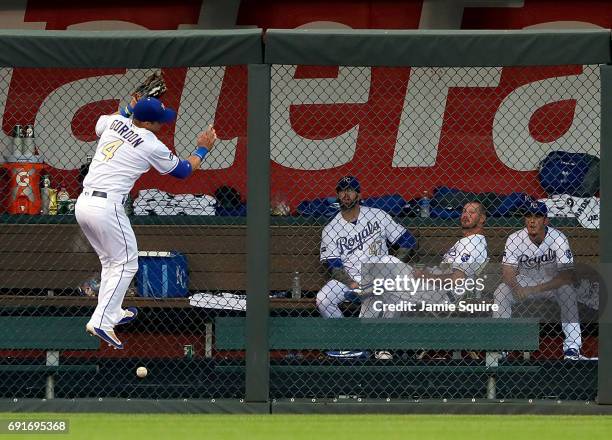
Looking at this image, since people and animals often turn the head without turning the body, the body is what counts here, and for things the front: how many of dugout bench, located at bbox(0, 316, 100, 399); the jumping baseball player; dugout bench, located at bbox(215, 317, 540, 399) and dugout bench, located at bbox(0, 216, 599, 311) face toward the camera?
3

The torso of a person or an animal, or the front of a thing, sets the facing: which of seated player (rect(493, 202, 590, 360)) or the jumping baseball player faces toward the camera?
the seated player

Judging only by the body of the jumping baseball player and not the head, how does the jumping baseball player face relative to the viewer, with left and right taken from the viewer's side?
facing away from the viewer and to the right of the viewer

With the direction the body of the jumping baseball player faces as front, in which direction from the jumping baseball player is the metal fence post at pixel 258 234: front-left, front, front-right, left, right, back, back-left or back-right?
front-right

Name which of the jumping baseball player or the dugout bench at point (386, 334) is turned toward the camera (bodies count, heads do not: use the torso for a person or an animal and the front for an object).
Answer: the dugout bench

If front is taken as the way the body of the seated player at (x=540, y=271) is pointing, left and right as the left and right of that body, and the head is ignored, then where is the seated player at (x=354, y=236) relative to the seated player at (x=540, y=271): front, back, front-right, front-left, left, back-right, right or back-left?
right

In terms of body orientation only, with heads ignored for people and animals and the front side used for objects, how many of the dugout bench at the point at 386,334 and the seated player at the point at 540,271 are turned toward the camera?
2

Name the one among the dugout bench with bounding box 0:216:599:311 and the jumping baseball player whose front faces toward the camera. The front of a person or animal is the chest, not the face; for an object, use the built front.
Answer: the dugout bench

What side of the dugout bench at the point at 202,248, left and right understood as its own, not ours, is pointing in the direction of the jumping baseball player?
front

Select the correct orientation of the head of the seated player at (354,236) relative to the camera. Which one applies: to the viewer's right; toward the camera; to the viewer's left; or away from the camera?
toward the camera

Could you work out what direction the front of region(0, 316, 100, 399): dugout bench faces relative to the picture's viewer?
facing the viewer

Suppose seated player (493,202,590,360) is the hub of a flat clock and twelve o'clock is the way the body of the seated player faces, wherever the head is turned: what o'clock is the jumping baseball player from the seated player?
The jumping baseball player is roughly at 2 o'clock from the seated player.
